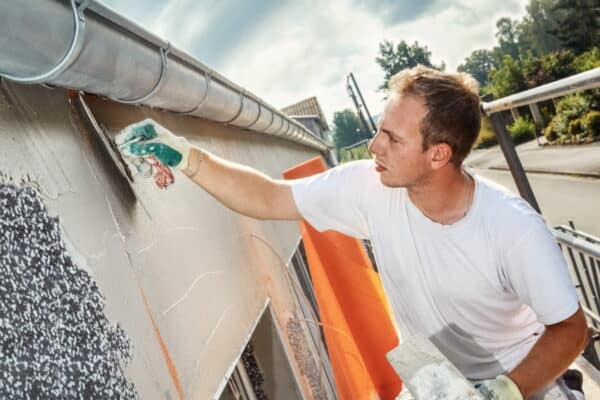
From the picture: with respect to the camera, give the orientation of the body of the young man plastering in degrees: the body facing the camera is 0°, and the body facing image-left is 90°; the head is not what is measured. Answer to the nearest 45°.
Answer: approximately 45°

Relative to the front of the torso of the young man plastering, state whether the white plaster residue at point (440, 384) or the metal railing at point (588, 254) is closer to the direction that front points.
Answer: the white plaster residue

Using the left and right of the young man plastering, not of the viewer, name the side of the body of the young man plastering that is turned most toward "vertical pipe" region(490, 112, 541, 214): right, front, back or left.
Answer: back

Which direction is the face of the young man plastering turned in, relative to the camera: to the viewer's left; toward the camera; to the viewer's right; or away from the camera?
to the viewer's left

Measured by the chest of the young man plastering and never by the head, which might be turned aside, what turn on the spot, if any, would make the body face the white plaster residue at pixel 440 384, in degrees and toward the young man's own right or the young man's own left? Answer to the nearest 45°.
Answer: approximately 45° to the young man's own left

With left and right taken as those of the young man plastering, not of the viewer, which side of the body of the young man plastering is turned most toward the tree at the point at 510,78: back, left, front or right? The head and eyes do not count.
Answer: back

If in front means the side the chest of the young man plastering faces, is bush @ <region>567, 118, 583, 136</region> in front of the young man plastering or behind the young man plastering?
behind

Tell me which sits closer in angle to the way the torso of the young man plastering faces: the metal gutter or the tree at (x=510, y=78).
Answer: the metal gutter

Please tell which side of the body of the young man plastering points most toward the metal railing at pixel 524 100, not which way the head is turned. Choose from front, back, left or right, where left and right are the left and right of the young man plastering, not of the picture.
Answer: back
